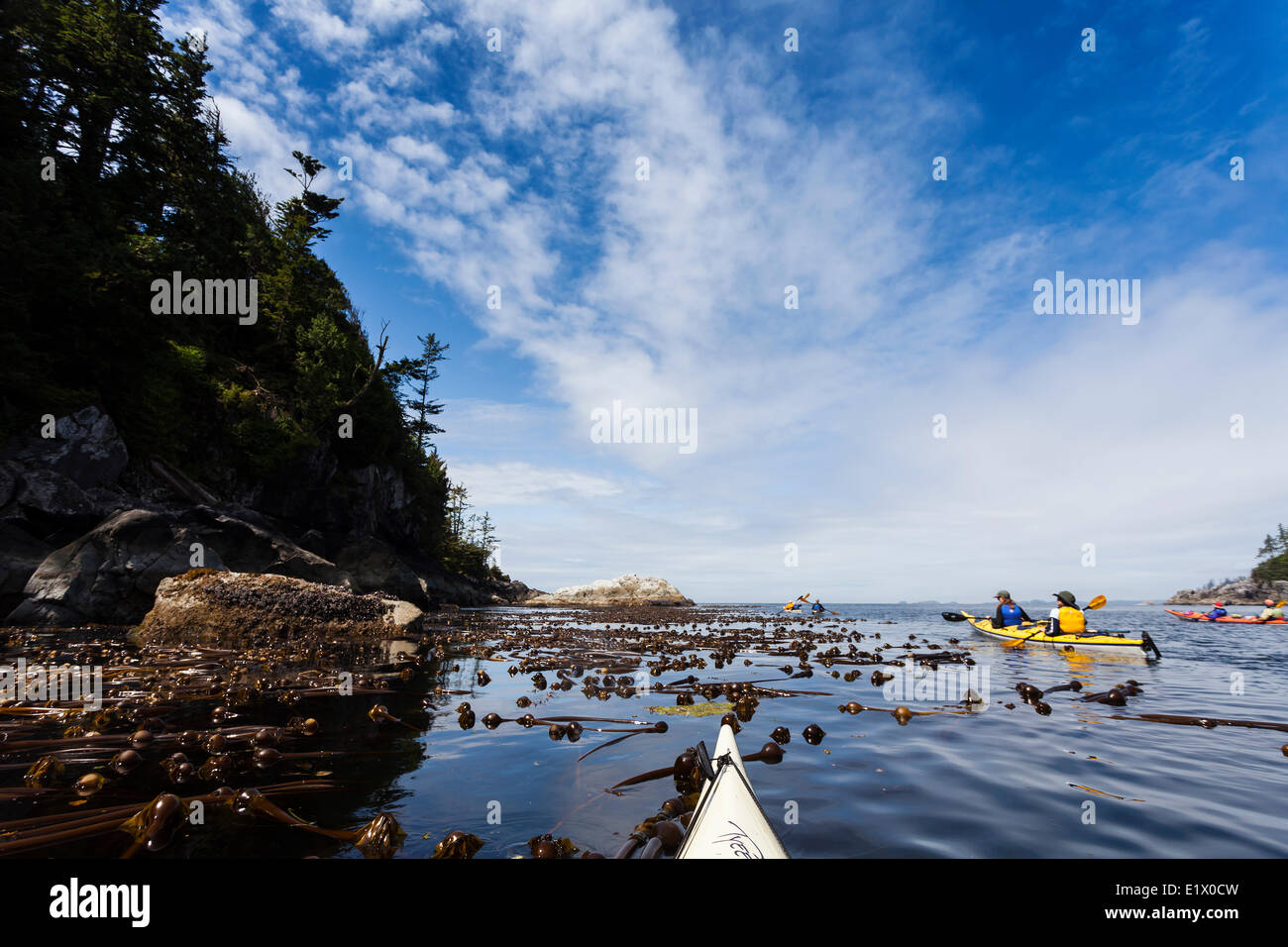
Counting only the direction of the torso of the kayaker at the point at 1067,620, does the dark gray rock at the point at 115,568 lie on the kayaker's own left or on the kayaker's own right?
on the kayaker's own left

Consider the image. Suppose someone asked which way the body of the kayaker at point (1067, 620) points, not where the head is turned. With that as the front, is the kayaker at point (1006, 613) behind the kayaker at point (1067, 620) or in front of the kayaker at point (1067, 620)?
in front

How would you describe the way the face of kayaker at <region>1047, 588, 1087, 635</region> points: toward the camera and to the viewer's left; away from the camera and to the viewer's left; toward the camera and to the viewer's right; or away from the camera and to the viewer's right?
away from the camera and to the viewer's left

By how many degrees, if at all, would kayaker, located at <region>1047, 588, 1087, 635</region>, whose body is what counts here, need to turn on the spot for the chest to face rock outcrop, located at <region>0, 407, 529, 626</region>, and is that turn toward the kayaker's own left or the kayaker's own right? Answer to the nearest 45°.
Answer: approximately 90° to the kayaker's own left

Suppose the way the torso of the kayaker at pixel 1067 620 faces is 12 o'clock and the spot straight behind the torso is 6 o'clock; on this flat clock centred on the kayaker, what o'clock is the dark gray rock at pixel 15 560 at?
The dark gray rock is roughly at 9 o'clock from the kayaker.

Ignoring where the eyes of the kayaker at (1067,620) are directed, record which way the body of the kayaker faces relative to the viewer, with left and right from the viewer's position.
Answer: facing away from the viewer and to the left of the viewer

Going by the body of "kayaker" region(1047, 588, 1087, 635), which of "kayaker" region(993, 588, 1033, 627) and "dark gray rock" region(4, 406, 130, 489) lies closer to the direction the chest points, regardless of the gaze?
the kayaker

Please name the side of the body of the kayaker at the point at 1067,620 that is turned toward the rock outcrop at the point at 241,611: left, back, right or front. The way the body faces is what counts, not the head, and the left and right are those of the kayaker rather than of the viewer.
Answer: left

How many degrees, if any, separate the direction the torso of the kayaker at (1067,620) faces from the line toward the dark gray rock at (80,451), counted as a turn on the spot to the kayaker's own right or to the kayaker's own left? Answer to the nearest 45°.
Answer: approximately 90° to the kayaker's own left
